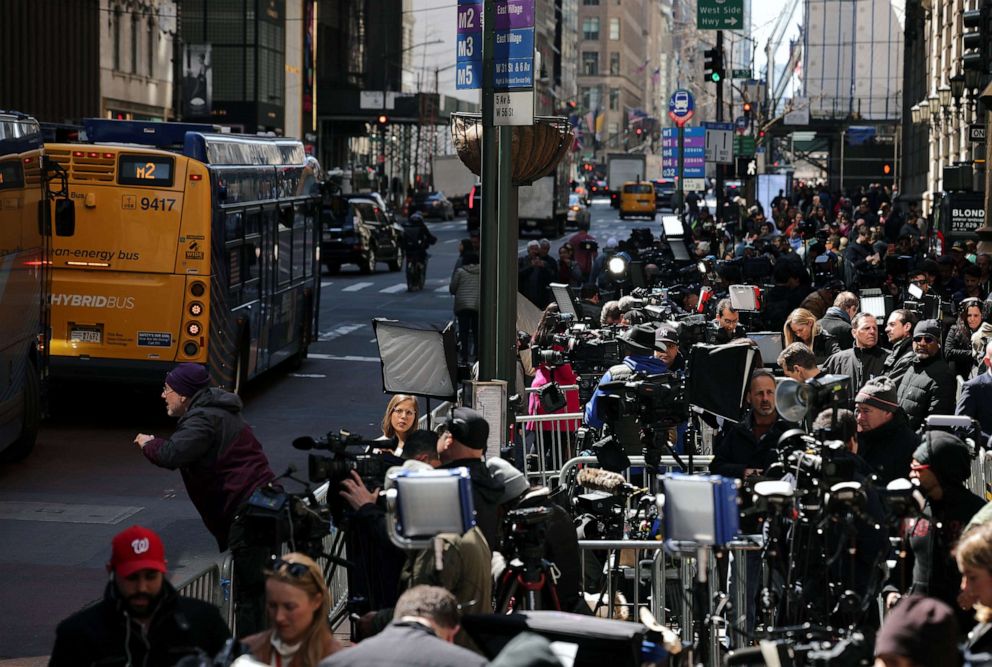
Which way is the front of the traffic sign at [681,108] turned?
toward the camera

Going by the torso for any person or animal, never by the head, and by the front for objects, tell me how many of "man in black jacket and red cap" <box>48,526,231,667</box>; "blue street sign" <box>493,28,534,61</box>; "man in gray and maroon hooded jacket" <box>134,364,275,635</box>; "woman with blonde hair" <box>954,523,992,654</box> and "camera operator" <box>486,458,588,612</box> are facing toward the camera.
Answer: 2

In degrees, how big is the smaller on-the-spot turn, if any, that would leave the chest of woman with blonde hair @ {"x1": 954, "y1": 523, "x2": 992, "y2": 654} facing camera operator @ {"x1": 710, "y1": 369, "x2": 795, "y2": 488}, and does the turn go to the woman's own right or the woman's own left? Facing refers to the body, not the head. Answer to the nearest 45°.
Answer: approximately 90° to the woman's own right

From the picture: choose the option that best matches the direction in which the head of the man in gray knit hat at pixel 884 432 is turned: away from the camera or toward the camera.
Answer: toward the camera

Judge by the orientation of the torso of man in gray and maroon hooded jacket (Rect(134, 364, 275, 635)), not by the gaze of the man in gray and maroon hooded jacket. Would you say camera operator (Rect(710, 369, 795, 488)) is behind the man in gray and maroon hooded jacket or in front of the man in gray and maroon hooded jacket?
behind

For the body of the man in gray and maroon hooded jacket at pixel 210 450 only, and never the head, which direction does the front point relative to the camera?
to the viewer's left

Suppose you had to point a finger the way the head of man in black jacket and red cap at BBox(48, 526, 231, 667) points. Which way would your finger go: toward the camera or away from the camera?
toward the camera

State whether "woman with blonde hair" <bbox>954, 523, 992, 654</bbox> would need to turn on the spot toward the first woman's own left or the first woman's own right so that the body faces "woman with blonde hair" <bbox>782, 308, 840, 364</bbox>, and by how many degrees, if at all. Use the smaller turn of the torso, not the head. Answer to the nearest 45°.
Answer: approximately 90° to the first woman's own right

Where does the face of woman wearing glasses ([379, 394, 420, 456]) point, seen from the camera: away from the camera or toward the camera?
toward the camera

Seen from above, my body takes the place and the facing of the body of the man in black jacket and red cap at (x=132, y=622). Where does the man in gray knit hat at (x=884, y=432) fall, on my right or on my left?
on my left

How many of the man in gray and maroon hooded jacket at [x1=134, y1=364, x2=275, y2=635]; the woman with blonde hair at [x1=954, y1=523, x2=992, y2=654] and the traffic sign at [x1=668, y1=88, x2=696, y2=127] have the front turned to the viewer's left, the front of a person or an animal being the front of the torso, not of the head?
2

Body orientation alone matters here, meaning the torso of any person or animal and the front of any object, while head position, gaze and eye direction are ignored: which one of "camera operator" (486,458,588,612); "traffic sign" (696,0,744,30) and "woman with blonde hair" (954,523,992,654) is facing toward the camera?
the traffic sign

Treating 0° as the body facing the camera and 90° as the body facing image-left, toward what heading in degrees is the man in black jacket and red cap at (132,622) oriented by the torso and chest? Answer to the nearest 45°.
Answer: approximately 0°
